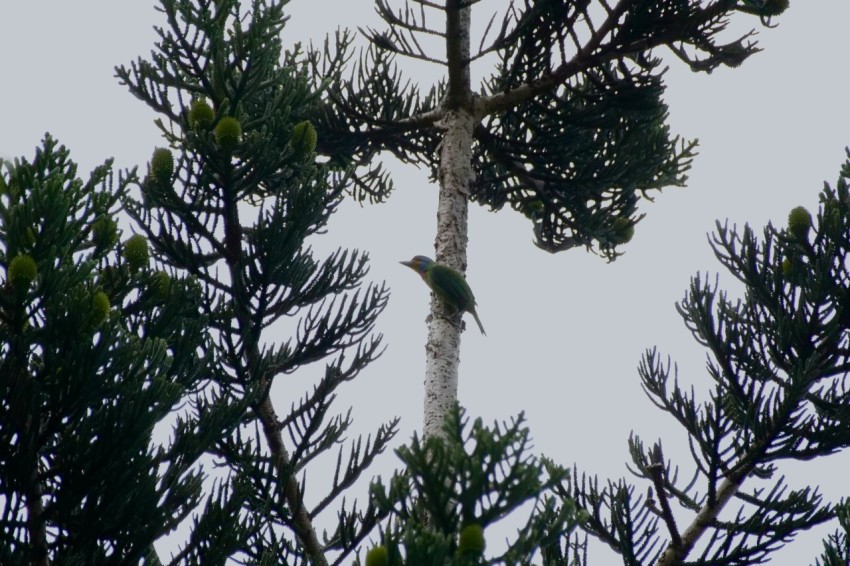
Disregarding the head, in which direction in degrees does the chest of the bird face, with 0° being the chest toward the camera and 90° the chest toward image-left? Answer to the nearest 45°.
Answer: approximately 90°

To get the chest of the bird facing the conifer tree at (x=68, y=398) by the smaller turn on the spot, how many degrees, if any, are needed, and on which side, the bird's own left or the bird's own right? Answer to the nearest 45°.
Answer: approximately 45° to the bird's own left
